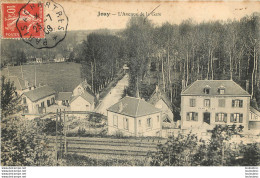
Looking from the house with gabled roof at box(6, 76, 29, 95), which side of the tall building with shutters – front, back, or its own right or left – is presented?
right

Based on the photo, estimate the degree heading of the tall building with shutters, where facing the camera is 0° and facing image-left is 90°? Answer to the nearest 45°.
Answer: approximately 0°

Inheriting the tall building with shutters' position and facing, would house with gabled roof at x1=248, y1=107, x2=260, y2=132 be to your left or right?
on your left

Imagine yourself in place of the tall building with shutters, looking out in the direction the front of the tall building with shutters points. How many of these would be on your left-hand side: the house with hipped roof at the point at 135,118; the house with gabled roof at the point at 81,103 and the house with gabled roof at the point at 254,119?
1

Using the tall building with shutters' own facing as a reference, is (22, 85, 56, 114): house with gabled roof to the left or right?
on its right
